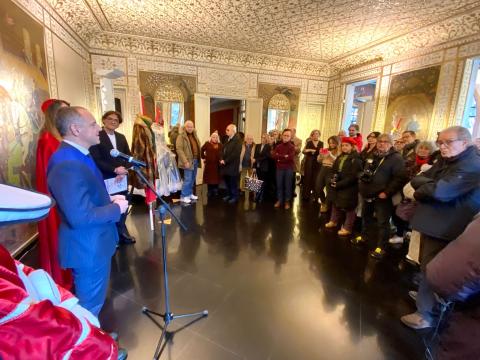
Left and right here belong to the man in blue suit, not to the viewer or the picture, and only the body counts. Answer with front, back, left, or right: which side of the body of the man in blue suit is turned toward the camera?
right

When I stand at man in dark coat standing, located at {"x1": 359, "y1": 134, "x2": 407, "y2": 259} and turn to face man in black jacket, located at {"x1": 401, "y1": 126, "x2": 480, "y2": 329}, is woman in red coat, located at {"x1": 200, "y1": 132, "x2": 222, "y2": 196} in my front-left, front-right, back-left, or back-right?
back-right

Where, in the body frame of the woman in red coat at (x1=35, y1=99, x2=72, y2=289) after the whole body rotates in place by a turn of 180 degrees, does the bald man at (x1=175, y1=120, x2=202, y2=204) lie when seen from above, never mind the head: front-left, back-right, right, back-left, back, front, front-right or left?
back-right

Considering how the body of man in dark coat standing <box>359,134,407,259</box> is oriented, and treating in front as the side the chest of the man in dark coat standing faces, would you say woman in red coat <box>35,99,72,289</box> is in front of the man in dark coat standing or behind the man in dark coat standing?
in front

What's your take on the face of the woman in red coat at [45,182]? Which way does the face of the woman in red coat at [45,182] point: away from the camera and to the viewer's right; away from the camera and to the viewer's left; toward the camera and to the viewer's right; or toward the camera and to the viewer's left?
away from the camera and to the viewer's right

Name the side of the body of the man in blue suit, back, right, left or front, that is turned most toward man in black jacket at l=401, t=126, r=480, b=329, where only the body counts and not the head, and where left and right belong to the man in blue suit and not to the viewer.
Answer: front

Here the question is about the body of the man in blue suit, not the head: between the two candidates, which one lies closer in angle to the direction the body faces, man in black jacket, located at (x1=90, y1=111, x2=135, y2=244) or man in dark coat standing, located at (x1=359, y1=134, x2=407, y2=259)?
the man in dark coat standing

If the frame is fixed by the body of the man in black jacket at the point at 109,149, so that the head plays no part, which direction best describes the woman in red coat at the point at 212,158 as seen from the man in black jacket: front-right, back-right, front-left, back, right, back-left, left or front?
left

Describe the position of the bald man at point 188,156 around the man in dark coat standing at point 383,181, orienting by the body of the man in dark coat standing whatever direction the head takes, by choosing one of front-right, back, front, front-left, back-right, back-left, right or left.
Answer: front-right

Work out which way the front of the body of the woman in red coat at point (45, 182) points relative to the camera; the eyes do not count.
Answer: to the viewer's right

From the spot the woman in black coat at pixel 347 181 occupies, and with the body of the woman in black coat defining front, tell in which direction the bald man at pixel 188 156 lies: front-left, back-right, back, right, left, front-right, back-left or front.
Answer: front-right

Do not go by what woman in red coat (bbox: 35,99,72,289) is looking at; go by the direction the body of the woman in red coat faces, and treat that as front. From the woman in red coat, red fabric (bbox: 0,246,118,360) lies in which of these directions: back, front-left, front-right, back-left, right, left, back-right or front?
right

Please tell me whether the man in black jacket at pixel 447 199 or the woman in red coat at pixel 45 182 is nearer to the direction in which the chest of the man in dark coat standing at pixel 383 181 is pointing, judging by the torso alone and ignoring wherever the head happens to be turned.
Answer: the woman in red coat

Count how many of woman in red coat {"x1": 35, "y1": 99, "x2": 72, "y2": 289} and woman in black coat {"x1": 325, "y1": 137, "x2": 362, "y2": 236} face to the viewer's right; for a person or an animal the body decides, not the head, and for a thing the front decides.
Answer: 1

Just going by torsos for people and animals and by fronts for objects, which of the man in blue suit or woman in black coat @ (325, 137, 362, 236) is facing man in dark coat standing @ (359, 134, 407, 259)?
the man in blue suit

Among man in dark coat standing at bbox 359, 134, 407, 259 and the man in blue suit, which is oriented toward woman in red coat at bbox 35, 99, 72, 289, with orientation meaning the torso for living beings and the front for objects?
the man in dark coat standing

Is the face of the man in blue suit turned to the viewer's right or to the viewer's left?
to the viewer's right

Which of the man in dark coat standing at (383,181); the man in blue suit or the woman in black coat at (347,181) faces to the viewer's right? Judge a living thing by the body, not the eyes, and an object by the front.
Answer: the man in blue suit
